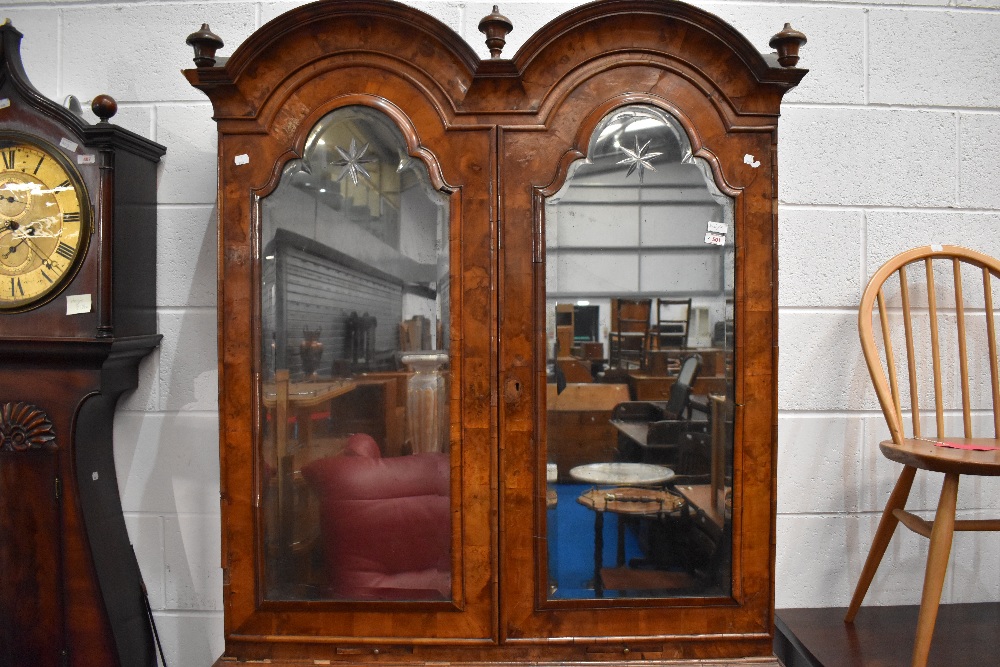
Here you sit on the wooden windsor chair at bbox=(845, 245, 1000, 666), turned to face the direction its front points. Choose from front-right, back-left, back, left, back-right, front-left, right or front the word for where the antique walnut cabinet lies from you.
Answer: right

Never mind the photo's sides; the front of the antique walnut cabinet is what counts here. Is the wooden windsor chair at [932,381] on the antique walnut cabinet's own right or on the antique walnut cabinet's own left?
on the antique walnut cabinet's own left

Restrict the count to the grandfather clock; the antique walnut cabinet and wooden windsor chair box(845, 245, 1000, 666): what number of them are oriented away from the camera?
0

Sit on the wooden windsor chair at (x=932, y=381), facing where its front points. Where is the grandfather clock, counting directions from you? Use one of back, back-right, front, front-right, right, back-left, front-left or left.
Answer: right

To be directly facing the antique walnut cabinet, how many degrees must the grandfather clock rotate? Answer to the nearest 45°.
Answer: approximately 90° to its left

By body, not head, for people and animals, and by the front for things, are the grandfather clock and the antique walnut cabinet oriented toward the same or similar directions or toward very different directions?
same or similar directions

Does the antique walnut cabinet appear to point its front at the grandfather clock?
no

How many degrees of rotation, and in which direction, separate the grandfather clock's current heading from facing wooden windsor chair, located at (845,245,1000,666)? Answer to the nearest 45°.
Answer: approximately 90° to its left

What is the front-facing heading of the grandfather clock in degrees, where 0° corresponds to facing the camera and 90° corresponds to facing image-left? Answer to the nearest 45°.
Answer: approximately 45°

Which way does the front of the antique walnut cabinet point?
toward the camera

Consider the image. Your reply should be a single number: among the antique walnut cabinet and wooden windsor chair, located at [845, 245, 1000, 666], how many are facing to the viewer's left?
0
